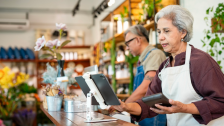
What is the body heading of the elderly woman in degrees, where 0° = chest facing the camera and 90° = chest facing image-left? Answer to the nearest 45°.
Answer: approximately 45°

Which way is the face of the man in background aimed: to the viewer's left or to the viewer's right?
to the viewer's left

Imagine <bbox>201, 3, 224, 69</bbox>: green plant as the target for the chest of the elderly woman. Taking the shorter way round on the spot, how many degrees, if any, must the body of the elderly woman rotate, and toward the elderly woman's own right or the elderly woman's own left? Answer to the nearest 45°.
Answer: approximately 135° to the elderly woman's own right

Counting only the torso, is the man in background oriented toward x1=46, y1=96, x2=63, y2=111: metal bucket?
yes

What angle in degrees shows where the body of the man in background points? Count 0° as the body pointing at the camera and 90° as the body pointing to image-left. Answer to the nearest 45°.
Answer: approximately 90°

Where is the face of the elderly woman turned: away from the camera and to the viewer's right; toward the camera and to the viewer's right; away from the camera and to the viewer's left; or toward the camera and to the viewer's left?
toward the camera and to the viewer's left

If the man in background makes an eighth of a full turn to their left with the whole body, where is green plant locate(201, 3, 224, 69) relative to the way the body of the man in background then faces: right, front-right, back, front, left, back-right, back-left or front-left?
back-left

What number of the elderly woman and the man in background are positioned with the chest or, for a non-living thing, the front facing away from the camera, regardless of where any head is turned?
0

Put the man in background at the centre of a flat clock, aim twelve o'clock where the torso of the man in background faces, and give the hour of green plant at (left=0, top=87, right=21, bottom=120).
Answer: The green plant is roughly at 1 o'clock from the man in background.
